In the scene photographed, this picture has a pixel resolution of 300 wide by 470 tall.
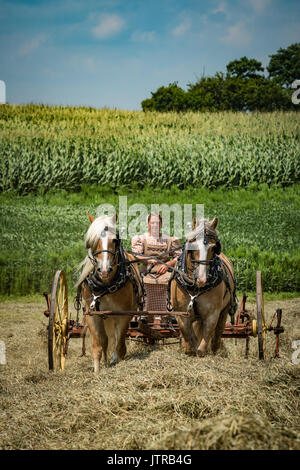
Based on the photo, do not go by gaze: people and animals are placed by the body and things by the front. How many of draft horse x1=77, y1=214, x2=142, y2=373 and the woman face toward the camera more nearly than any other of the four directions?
2

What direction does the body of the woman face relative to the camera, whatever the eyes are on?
toward the camera

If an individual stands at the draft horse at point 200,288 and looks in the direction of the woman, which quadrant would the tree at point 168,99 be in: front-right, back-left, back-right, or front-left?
front-right

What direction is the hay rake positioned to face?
toward the camera

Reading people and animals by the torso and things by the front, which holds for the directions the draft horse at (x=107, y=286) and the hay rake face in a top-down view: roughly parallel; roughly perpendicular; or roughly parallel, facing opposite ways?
roughly parallel

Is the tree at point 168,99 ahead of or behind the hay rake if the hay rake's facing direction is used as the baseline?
behind

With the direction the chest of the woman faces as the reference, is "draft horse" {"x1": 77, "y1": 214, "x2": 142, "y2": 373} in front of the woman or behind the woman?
in front

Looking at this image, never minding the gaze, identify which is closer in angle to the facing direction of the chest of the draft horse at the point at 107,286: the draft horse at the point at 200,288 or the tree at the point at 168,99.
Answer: the draft horse

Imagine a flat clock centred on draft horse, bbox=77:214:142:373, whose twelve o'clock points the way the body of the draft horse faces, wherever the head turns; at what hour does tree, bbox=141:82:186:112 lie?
The tree is roughly at 6 o'clock from the draft horse.

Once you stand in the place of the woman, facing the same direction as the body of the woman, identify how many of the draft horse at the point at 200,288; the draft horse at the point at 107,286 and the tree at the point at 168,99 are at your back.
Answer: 1

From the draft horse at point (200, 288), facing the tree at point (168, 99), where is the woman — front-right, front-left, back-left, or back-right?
front-left

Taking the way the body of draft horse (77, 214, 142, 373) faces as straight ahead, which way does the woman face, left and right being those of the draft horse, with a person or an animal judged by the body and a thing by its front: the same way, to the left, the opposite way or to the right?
the same way

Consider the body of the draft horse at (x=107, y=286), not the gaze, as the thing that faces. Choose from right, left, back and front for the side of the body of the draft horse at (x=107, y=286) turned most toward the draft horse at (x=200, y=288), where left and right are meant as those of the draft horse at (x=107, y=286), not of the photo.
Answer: left

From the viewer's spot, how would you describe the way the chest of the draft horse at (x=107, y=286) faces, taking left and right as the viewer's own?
facing the viewer

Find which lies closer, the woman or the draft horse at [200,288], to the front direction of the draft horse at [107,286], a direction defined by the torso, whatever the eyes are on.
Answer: the draft horse
